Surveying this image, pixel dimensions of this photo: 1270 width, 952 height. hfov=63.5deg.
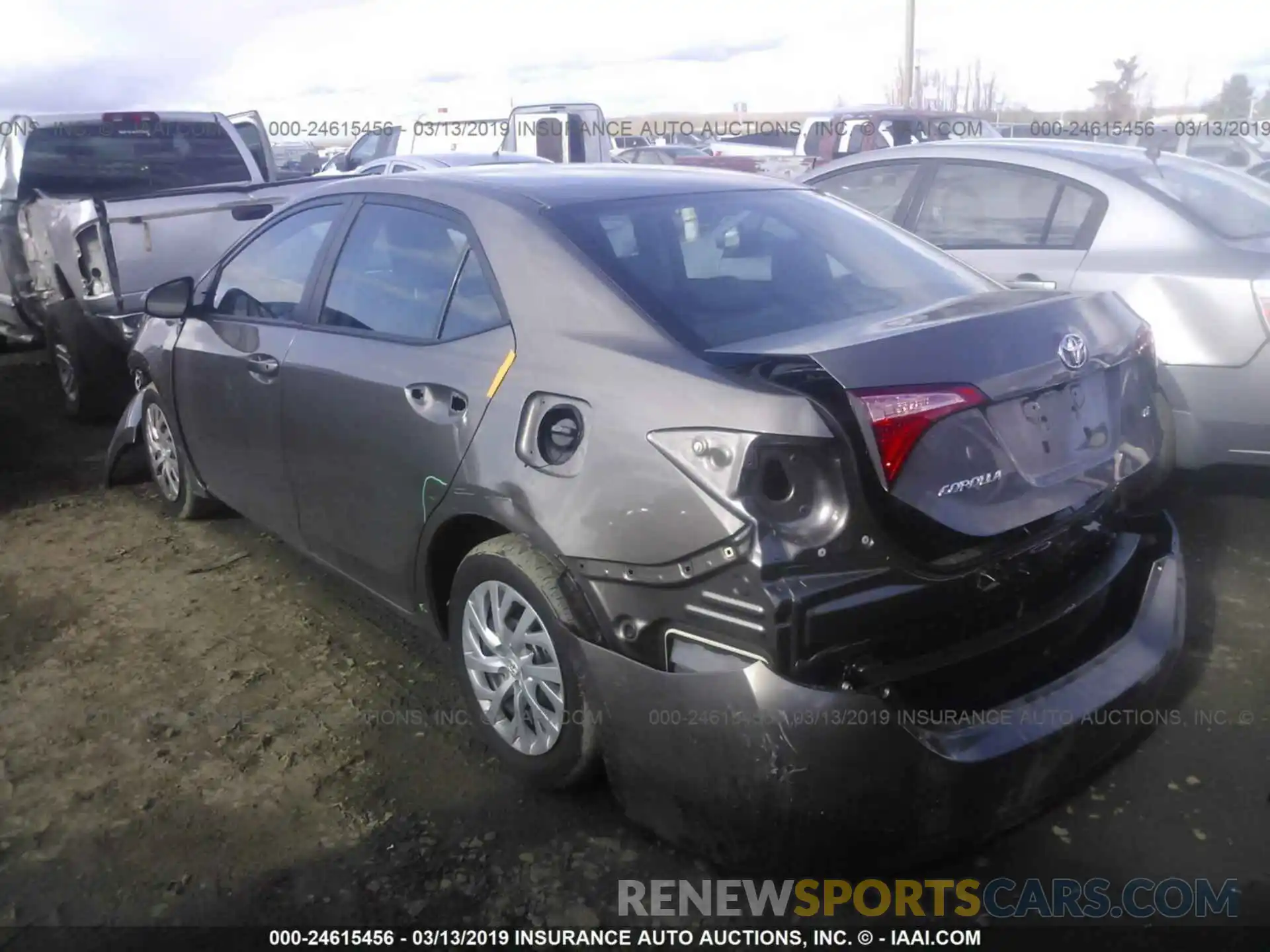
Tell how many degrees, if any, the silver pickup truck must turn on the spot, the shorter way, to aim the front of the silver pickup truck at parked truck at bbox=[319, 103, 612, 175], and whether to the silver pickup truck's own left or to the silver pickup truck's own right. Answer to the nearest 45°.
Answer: approximately 90° to the silver pickup truck's own right

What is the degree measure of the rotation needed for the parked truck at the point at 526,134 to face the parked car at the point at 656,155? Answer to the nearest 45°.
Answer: approximately 90° to its right

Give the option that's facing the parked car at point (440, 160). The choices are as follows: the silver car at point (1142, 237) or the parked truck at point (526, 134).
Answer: the silver car

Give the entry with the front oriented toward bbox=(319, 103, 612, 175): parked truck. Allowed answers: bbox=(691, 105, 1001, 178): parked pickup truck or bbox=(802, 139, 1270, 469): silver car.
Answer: the silver car

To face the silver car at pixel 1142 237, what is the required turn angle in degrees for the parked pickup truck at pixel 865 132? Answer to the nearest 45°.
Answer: approximately 135° to its right

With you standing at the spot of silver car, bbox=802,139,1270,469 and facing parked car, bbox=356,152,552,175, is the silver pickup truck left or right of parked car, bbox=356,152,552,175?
left

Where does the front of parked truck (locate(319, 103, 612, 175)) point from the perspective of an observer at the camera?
facing away from the viewer and to the left of the viewer

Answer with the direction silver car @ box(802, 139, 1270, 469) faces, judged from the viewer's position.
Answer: facing away from the viewer and to the left of the viewer

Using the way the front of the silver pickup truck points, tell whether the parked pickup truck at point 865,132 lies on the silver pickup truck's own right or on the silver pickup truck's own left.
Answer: on the silver pickup truck's own right

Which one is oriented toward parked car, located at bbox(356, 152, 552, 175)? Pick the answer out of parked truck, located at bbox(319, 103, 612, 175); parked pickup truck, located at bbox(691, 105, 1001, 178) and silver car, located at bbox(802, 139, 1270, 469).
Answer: the silver car

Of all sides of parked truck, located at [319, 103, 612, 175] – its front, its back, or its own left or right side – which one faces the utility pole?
right
